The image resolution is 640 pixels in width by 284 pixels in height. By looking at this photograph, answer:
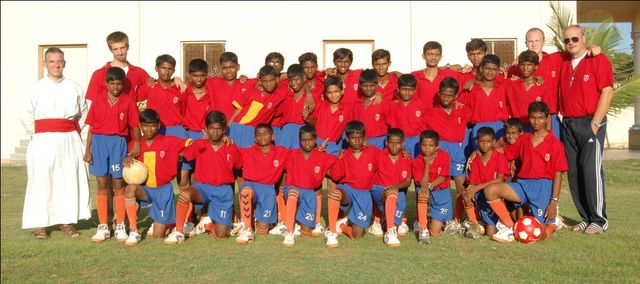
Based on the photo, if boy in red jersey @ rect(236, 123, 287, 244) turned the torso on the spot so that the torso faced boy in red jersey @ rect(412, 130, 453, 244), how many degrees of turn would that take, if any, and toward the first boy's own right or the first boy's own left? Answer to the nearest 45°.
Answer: approximately 90° to the first boy's own left

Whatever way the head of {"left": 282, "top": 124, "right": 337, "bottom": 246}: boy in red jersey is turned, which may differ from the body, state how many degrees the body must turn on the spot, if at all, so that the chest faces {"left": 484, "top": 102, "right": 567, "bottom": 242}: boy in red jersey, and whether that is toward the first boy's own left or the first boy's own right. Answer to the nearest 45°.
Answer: approximately 90° to the first boy's own left

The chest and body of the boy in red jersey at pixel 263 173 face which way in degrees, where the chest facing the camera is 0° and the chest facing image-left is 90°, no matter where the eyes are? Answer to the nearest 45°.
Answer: approximately 0°

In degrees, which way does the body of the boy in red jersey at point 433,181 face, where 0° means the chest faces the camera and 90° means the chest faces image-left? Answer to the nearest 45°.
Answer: approximately 45°

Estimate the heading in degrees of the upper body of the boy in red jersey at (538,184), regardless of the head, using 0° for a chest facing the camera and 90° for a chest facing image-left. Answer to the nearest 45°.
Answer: approximately 45°

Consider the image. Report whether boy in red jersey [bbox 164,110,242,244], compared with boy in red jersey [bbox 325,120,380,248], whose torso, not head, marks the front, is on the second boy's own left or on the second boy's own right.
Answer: on the second boy's own right

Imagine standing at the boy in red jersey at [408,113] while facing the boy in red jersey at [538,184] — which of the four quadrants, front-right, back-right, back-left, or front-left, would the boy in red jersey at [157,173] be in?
back-right
